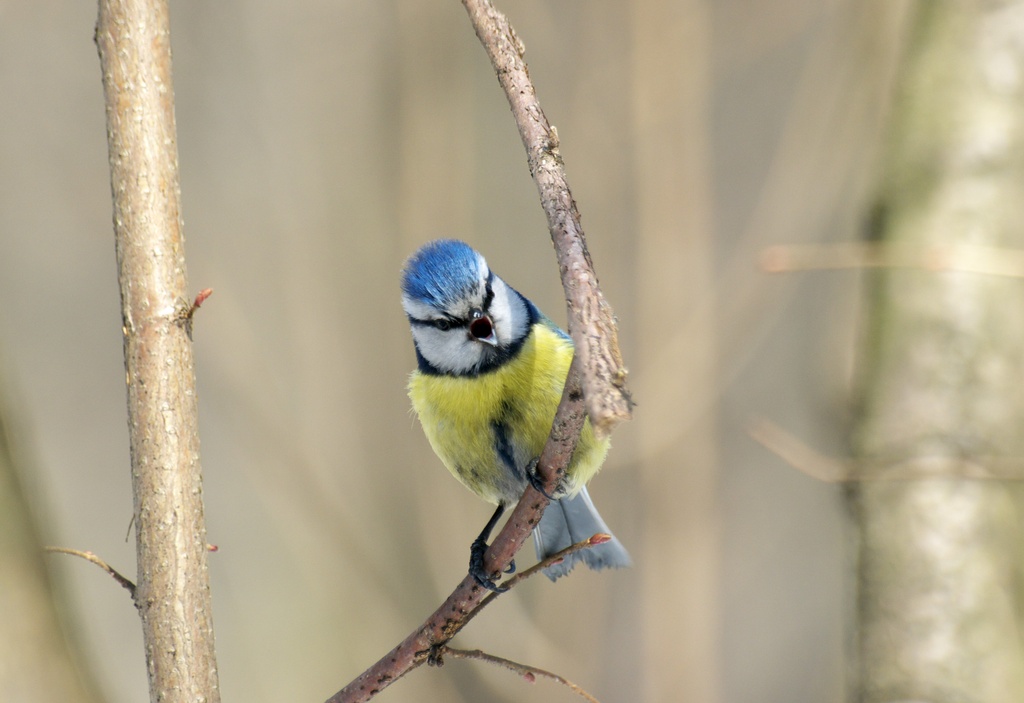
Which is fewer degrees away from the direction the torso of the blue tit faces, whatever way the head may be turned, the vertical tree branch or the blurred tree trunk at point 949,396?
the vertical tree branch

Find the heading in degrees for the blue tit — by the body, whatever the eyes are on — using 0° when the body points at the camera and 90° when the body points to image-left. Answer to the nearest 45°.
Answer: approximately 0°

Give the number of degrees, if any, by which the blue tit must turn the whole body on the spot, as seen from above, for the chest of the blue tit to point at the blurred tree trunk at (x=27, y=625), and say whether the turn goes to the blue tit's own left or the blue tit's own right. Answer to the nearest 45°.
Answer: approximately 135° to the blue tit's own right

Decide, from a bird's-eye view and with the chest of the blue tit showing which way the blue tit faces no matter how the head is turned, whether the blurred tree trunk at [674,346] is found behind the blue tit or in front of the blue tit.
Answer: behind

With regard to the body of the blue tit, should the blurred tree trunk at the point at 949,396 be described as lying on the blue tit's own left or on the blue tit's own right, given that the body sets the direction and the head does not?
on the blue tit's own left
